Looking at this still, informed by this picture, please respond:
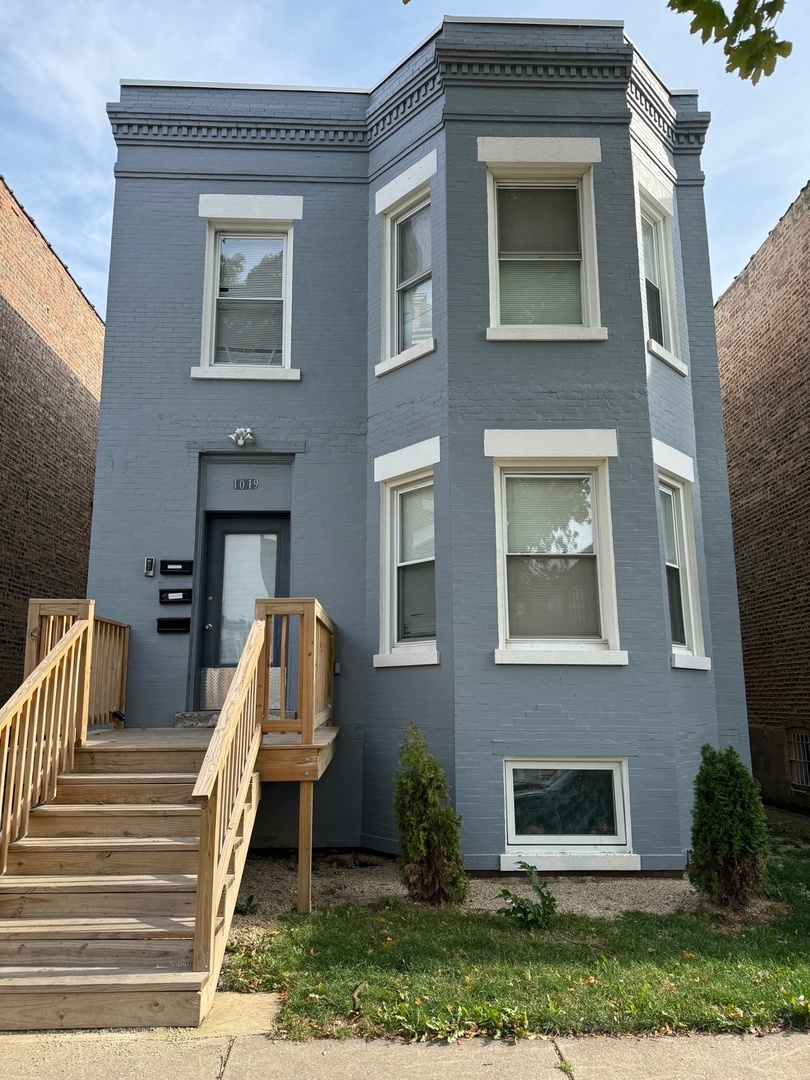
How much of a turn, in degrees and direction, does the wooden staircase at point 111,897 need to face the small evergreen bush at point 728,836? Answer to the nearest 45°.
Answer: approximately 90° to its left

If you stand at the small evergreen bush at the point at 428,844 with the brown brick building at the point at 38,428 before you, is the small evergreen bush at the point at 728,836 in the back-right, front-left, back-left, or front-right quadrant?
back-right

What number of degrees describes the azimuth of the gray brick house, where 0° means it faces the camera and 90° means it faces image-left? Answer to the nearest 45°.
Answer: approximately 0°

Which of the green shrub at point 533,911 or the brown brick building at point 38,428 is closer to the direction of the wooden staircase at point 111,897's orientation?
the green shrub

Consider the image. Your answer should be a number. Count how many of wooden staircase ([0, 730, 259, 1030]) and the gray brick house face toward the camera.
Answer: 2

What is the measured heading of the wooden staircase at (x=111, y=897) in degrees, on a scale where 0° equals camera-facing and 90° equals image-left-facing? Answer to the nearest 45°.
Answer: approximately 0°
